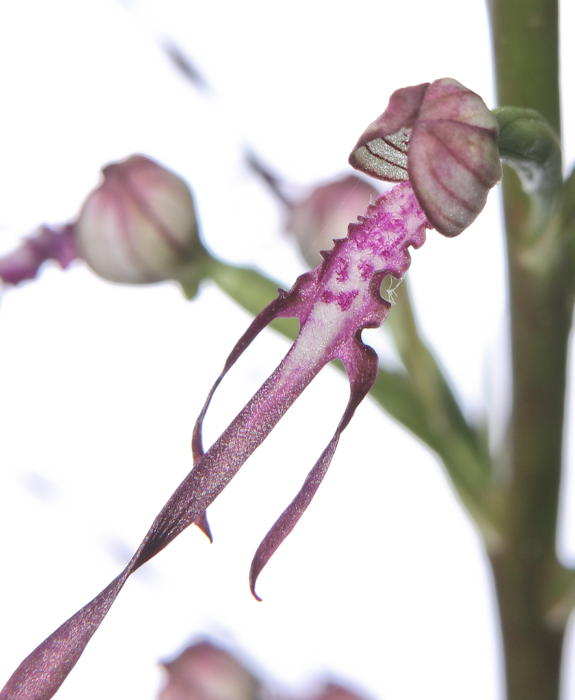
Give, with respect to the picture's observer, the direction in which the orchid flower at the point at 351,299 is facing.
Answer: facing the viewer and to the left of the viewer
